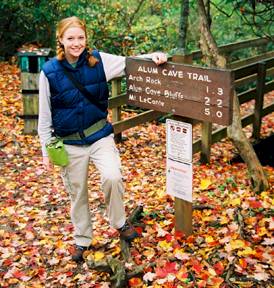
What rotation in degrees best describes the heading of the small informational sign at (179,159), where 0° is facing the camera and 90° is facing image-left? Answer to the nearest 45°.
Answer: approximately 45°

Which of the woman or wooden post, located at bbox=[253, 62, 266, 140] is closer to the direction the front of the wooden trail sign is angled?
the woman

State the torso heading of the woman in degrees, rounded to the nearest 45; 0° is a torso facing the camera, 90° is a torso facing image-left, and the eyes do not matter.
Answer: approximately 0°

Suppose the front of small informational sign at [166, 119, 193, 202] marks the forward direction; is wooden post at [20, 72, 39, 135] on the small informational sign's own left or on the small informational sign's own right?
on the small informational sign's own right

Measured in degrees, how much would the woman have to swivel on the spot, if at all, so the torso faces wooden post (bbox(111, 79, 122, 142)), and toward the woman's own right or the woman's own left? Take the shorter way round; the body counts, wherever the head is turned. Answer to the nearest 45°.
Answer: approximately 180°

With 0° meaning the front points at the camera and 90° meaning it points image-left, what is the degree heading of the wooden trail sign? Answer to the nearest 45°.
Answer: approximately 45°
